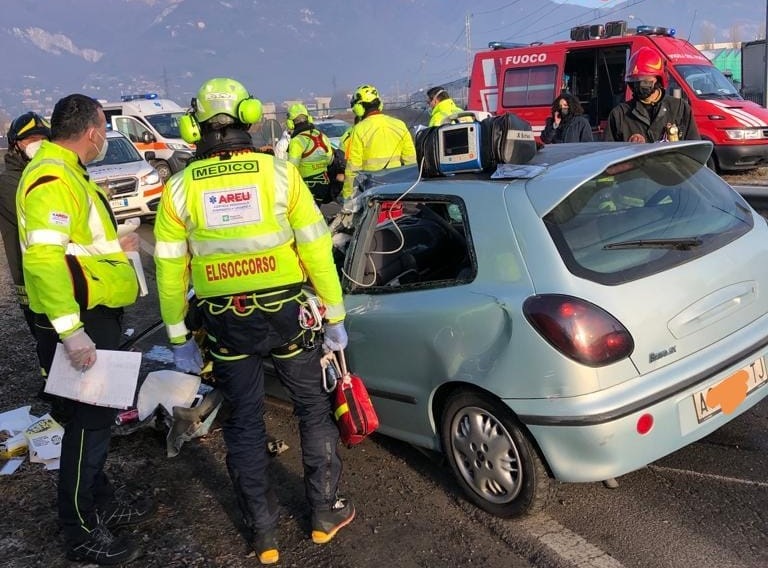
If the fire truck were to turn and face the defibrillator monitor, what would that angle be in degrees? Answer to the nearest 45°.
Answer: approximately 45° to its right

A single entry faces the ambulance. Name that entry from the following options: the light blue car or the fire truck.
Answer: the light blue car

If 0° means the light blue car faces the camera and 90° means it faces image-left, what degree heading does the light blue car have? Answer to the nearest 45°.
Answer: approximately 135°

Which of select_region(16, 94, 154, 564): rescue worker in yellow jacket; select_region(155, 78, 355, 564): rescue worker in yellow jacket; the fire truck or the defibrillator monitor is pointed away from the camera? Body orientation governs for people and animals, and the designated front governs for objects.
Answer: select_region(155, 78, 355, 564): rescue worker in yellow jacket

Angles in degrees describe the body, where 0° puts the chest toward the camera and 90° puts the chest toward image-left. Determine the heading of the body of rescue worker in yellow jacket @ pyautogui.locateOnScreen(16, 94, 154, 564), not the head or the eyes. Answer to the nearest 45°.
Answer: approximately 270°

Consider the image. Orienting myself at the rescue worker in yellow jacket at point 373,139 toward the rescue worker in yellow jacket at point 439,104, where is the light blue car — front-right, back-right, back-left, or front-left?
back-right

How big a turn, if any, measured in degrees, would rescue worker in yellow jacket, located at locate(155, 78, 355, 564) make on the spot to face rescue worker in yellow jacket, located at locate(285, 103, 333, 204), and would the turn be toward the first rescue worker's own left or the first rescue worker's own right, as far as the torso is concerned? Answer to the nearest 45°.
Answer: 0° — they already face them

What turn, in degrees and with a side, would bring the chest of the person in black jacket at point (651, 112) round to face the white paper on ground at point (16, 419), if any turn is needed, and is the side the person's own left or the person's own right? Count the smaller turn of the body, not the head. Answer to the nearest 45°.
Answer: approximately 45° to the person's own right

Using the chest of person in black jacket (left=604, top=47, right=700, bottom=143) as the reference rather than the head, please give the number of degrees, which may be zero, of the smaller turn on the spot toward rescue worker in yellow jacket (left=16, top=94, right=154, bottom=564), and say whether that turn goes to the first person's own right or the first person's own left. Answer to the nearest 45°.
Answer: approximately 45° to the first person's own right

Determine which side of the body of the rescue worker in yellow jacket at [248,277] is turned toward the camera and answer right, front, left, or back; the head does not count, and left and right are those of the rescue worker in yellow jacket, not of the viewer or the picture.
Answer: back

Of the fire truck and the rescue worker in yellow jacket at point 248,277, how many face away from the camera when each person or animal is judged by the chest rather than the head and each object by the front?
1
